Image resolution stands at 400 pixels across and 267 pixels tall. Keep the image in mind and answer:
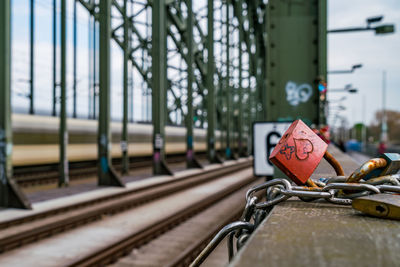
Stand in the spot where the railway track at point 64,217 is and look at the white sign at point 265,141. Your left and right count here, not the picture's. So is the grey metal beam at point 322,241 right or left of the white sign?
right

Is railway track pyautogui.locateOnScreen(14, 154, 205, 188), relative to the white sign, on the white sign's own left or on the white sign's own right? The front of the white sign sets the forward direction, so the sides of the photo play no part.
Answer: on the white sign's own right

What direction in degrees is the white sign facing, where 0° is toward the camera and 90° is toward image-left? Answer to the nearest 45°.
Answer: approximately 0°

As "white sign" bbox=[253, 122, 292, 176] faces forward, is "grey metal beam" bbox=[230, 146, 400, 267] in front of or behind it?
in front

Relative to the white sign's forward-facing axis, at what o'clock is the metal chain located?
The metal chain is roughly at 12 o'clock from the white sign.

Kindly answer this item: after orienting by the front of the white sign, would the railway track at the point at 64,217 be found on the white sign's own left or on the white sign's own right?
on the white sign's own right

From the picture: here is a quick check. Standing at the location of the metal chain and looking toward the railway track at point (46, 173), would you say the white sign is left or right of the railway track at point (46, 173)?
right

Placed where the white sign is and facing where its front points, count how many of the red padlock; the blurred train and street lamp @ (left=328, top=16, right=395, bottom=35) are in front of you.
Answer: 1

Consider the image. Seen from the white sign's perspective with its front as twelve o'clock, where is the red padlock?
The red padlock is roughly at 12 o'clock from the white sign.

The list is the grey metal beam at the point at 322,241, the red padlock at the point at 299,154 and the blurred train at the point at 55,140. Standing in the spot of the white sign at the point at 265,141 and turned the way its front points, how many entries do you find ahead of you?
2

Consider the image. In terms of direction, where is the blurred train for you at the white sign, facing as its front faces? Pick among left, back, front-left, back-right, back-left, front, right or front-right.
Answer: back-right

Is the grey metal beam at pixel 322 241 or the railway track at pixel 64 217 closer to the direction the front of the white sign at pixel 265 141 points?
the grey metal beam

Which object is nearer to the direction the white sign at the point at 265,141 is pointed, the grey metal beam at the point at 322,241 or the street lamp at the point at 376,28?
the grey metal beam

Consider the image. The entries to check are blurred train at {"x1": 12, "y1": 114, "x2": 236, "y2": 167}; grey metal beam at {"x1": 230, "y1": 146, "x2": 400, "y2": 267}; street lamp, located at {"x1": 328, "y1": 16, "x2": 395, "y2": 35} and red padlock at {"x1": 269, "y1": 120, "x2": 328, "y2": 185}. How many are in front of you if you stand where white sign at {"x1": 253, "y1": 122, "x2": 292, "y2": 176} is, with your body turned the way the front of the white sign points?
2

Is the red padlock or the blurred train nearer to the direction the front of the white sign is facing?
the red padlock

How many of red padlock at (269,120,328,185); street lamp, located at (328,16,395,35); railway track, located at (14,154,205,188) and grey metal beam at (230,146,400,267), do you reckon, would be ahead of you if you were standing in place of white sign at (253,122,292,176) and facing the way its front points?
2
